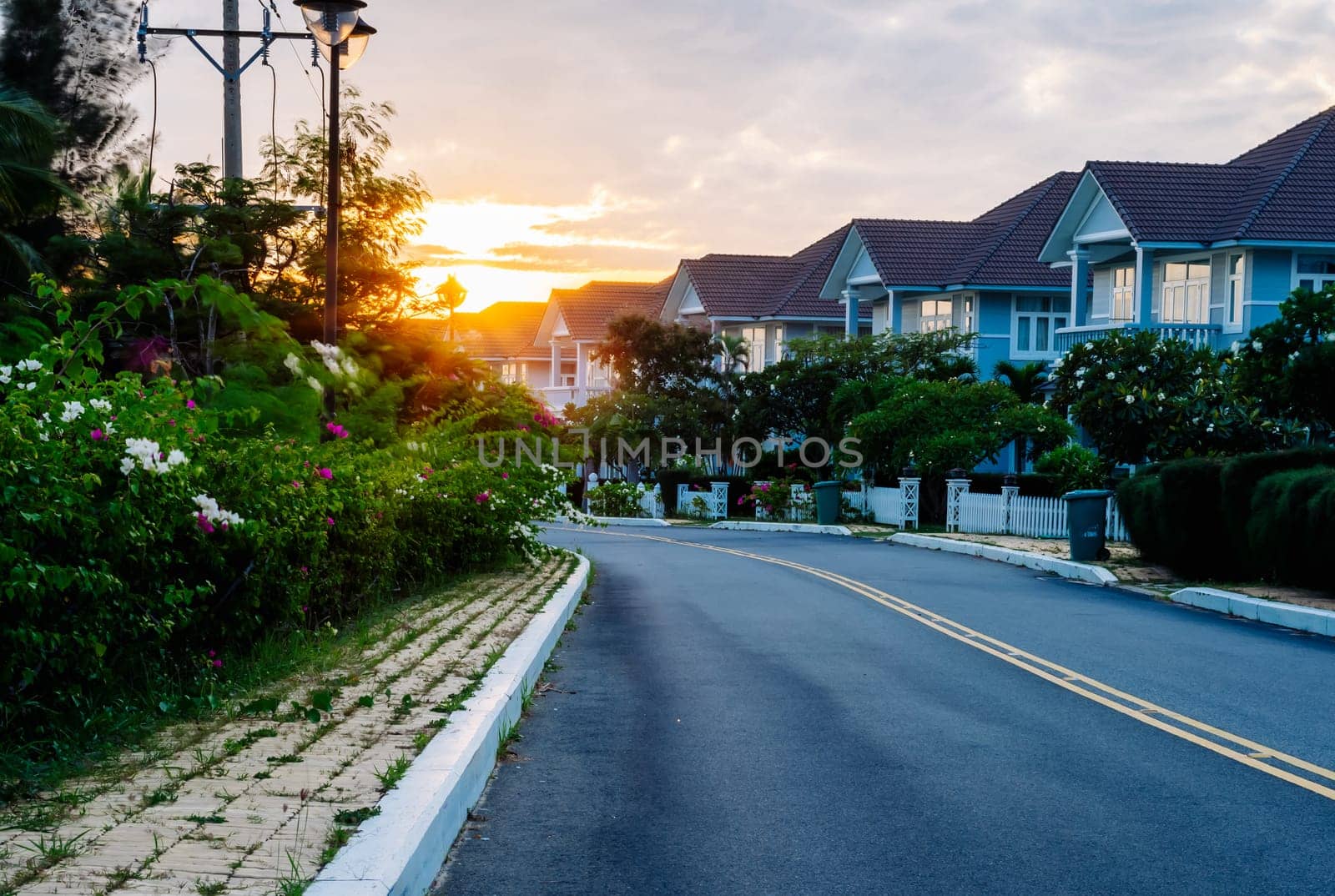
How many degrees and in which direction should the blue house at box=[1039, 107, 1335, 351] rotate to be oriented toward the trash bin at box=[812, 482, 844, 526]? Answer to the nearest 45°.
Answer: approximately 45° to its right

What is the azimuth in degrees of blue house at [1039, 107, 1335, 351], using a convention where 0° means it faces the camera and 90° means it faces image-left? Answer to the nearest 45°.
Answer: approximately 45°

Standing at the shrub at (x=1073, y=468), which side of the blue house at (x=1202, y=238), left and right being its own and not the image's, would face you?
front

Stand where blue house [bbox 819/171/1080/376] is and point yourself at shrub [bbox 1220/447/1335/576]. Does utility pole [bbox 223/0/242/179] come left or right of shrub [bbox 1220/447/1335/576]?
right

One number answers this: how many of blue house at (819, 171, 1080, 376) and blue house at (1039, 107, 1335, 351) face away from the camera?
0

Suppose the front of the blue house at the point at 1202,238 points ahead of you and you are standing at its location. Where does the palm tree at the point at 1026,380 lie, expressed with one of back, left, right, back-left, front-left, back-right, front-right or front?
right

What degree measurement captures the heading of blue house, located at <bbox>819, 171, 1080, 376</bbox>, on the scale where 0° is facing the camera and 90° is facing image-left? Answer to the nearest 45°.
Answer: approximately 45°

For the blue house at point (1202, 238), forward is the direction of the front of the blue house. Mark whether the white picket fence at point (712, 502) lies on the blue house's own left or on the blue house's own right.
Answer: on the blue house's own right

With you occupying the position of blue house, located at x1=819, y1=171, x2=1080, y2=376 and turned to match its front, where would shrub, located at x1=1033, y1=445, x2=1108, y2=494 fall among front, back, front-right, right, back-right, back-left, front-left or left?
front-left

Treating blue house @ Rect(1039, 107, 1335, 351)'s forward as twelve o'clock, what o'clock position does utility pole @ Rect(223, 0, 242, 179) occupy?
The utility pole is roughly at 12 o'clock from the blue house.

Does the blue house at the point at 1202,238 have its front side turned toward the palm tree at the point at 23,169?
yes

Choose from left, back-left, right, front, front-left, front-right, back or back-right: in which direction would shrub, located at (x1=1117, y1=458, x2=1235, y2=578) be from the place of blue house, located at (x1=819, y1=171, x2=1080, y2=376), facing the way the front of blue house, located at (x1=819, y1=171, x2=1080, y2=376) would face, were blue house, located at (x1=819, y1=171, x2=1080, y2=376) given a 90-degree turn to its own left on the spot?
front-right

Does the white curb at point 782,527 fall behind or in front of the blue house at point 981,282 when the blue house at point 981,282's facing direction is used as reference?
in front
